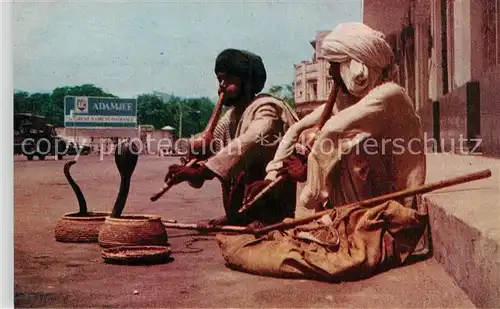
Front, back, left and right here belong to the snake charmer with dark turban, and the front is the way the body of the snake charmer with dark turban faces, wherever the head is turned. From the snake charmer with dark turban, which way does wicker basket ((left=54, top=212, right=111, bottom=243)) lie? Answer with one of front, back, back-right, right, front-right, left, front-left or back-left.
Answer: front

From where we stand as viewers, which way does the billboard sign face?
facing the viewer

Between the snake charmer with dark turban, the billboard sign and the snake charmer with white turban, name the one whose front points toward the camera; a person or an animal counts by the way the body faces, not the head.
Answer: the billboard sign

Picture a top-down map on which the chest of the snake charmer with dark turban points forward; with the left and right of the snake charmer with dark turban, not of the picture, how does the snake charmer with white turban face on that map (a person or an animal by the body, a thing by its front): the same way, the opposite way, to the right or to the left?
the same way

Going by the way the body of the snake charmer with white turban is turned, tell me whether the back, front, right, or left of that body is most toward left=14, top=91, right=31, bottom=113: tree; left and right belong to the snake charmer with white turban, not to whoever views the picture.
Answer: right

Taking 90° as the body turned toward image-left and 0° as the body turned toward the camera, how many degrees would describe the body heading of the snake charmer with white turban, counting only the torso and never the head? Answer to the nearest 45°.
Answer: approximately 90°

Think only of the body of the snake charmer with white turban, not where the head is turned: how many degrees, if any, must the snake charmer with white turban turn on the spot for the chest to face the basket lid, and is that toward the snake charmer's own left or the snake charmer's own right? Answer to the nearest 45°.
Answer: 0° — they already face it

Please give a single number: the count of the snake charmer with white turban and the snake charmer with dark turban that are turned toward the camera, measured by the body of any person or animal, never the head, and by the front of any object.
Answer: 0

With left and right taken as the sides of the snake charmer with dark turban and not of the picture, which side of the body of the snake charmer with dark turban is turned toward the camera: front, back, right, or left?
left

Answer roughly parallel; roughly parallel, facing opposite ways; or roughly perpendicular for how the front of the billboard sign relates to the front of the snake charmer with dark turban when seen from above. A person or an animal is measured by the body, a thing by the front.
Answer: roughly perpendicular

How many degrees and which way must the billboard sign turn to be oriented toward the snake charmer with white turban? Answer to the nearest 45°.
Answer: approximately 45° to its left
